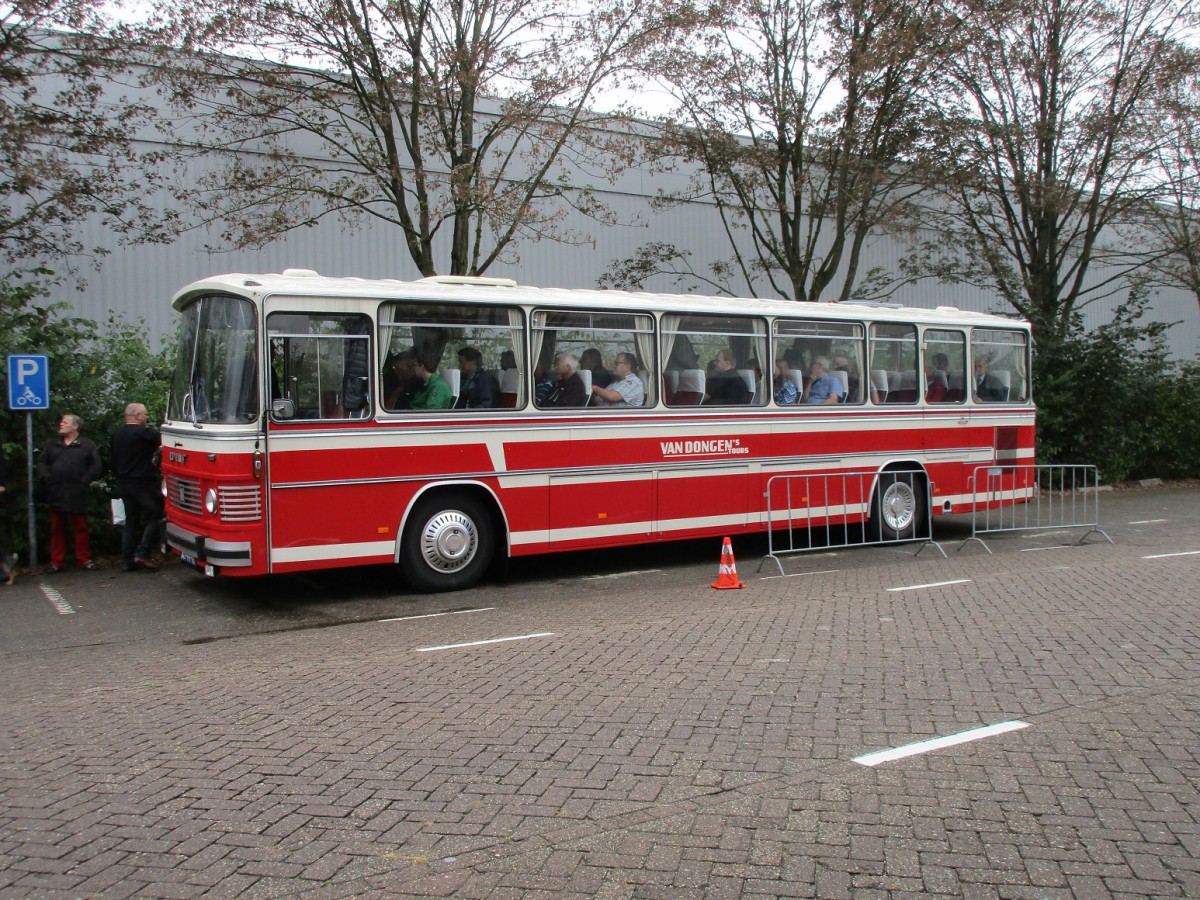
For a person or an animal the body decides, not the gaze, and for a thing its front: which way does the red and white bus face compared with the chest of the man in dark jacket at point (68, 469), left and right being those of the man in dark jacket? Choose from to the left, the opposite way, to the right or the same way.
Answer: to the right

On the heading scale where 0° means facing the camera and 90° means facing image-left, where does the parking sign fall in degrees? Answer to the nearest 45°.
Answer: approximately 0°

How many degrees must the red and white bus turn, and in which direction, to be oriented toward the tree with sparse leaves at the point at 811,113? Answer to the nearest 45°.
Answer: approximately 180°

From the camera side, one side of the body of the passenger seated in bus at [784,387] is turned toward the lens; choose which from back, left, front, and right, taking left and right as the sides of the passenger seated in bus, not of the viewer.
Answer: left

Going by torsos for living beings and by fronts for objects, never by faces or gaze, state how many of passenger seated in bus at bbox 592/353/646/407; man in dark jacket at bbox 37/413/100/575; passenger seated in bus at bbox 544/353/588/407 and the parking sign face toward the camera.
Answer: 2

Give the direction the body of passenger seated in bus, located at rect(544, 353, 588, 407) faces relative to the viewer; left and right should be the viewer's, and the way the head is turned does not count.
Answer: facing to the left of the viewer

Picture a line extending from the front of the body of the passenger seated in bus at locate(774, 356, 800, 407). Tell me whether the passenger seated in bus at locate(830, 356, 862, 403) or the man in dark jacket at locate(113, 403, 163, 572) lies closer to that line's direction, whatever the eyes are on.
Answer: the man in dark jacket

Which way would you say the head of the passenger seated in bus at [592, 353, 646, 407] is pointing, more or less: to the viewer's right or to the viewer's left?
to the viewer's left

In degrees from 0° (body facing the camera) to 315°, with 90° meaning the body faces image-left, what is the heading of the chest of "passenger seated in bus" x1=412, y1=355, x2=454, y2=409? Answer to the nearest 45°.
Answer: approximately 90°

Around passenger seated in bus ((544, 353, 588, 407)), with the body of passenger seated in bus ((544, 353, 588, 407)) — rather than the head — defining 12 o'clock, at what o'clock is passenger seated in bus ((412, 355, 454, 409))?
passenger seated in bus ((412, 355, 454, 409)) is roughly at 11 o'clock from passenger seated in bus ((544, 353, 588, 407)).

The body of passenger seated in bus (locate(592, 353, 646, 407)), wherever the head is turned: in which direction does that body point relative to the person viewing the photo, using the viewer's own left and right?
facing to the left of the viewer
